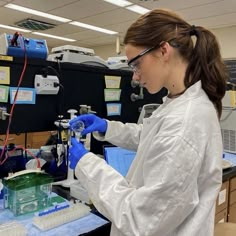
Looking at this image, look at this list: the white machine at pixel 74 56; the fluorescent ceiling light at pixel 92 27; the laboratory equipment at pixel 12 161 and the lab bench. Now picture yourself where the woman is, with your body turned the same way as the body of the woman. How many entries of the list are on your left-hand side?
0

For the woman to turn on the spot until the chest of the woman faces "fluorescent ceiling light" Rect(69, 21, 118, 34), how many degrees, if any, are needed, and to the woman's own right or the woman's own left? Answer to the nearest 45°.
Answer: approximately 90° to the woman's own right

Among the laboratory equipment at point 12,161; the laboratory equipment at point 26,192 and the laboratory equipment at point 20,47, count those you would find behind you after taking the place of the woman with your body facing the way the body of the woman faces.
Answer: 0

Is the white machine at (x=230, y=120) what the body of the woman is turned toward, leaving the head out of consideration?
no

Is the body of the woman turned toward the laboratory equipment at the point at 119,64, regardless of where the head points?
no

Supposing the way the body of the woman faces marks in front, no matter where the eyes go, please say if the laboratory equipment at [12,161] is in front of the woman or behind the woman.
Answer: in front

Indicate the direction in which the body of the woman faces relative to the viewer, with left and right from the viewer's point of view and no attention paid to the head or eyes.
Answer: facing to the left of the viewer

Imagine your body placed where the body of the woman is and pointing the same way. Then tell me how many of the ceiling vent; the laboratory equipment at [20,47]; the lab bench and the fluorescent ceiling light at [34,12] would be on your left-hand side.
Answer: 0

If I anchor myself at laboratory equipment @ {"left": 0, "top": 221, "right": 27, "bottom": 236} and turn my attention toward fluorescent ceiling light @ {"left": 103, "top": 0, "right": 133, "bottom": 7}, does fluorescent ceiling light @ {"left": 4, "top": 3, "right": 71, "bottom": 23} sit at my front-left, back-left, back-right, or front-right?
front-left

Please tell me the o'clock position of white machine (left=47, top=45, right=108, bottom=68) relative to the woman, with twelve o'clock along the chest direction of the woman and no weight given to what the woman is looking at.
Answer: The white machine is roughly at 2 o'clock from the woman.

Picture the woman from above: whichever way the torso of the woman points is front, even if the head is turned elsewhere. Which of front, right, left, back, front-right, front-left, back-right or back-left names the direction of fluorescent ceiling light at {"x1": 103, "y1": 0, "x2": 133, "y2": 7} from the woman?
right

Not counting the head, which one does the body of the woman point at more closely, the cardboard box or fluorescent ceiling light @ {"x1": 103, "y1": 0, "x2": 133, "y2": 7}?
the fluorescent ceiling light

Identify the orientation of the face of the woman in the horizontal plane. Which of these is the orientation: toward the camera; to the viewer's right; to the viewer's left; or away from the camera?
to the viewer's left
